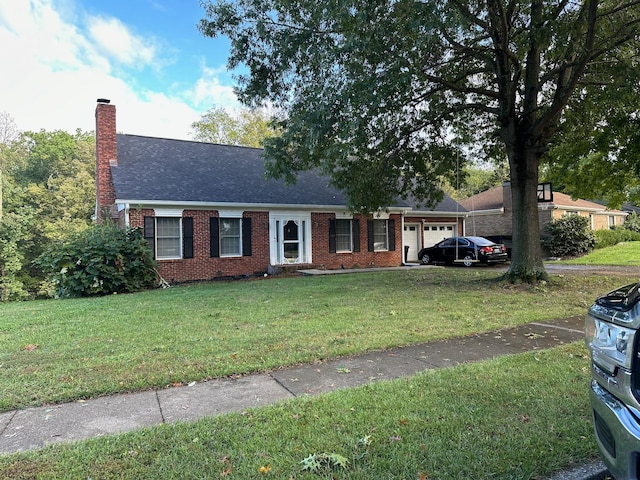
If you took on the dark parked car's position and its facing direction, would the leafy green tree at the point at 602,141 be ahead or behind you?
behind

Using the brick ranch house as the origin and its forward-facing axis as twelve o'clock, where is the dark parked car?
The dark parked car is roughly at 10 o'clock from the brick ranch house.

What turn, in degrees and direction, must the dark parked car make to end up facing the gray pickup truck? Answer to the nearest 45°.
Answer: approximately 135° to its left

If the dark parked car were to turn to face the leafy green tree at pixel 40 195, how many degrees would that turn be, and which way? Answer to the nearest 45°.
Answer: approximately 45° to its left

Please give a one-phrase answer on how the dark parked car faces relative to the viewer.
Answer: facing away from the viewer and to the left of the viewer

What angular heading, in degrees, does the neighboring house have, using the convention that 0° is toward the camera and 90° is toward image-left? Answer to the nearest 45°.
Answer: approximately 315°

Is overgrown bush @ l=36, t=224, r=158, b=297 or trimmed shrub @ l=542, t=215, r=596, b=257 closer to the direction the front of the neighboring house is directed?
the trimmed shrub

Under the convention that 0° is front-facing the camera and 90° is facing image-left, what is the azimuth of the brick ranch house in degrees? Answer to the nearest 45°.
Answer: approximately 315°

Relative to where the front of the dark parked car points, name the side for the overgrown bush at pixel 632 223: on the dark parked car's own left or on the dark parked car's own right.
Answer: on the dark parked car's own right

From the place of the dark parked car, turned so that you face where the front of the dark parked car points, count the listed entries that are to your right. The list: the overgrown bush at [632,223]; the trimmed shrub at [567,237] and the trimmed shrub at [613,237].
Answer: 3
